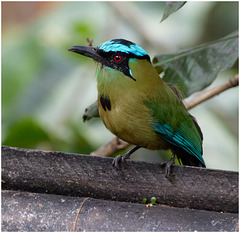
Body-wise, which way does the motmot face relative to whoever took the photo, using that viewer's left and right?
facing the viewer and to the left of the viewer

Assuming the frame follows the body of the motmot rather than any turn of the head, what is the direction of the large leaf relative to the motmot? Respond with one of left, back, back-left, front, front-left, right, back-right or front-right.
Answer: back

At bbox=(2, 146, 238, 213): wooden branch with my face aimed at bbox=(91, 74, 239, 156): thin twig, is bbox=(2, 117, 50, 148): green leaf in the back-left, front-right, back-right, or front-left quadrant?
front-left

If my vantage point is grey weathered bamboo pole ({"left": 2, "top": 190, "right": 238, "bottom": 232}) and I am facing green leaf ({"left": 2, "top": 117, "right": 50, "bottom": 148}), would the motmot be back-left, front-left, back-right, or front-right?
front-right

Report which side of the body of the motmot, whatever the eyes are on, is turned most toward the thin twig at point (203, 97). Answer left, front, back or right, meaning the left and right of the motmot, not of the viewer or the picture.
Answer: back
